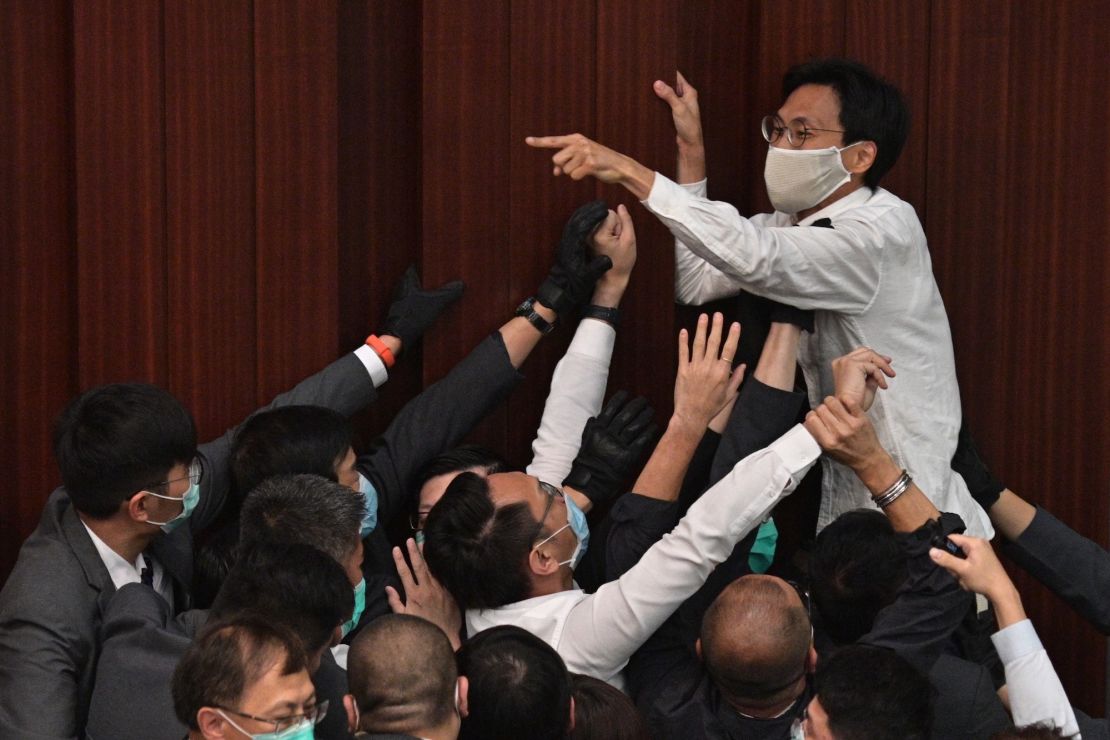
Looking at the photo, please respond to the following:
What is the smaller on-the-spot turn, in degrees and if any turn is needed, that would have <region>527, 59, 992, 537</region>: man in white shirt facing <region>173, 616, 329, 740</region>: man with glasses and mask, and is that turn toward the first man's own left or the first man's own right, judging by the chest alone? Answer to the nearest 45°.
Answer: approximately 45° to the first man's own left

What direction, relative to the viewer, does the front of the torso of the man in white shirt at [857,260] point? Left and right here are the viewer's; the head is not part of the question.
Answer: facing to the left of the viewer

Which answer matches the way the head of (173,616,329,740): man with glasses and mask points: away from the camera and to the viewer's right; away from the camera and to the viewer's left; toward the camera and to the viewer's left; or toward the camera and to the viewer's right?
toward the camera and to the viewer's right
